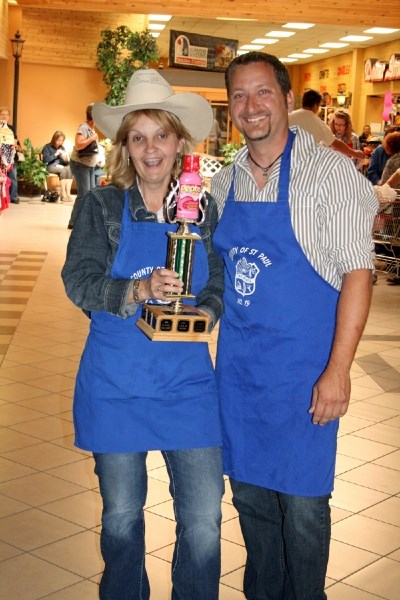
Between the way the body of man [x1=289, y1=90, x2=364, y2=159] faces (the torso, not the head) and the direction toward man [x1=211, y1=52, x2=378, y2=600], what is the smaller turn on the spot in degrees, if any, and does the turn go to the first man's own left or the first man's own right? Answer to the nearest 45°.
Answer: approximately 135° to the first man's own right

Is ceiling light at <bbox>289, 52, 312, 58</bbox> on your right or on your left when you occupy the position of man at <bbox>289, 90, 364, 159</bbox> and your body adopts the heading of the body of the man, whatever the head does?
on your left

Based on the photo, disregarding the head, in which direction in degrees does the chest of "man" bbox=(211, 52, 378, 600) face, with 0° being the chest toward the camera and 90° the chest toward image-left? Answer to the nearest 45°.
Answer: approximately 45°

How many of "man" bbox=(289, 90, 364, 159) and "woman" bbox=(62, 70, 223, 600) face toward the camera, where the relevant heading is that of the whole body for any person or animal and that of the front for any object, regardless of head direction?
1

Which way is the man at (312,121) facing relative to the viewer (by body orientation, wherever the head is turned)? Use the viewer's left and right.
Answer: facing away from the viewer and to the right of the viewer

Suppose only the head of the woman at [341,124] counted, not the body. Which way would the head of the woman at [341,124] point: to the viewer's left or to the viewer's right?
to the viewer's left

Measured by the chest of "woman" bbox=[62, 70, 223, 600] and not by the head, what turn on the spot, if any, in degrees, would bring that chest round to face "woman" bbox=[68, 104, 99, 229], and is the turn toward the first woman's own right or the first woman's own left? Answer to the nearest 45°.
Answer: approximately 180°

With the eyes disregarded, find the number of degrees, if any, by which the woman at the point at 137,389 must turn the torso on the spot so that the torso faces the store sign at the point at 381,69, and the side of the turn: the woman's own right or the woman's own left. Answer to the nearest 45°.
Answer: approximately 180°

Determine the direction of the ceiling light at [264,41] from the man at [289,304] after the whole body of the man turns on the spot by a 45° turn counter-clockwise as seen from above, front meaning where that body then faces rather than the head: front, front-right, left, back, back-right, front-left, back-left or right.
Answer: back

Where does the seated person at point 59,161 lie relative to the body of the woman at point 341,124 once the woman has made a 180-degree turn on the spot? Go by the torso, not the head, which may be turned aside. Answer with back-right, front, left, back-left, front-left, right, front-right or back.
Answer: left

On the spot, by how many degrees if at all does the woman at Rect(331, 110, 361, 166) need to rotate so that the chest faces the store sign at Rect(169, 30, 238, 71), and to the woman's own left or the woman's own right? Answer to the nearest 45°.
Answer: approximately 135° to the woman's own right
